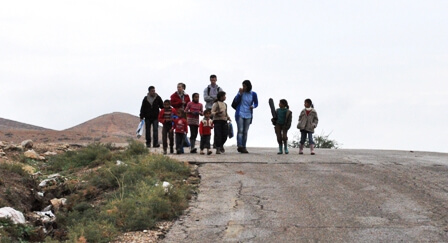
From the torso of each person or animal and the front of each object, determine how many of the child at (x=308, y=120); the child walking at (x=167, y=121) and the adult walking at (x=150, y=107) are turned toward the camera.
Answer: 3

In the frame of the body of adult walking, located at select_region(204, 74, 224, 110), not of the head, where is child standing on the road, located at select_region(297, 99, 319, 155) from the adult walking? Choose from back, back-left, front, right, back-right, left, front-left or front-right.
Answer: left

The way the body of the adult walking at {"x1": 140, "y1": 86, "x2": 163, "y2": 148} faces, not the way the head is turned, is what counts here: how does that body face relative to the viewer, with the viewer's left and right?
facing the viewer

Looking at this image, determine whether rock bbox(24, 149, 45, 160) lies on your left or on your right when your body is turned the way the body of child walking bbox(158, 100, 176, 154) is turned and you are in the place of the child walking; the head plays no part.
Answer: on your right

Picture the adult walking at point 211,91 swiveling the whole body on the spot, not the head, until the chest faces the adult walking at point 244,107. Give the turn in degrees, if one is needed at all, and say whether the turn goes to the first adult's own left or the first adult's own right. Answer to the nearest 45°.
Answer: approximately 90° to the first adult's own left

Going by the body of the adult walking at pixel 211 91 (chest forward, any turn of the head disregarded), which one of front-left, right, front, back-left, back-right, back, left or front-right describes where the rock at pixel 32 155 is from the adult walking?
right

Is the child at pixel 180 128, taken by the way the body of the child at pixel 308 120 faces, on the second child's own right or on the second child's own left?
on the second child's own right

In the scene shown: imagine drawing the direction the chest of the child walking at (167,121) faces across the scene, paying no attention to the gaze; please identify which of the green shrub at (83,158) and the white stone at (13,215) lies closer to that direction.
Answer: the white stone

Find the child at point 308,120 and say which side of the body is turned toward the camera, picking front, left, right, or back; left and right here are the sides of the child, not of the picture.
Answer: front
